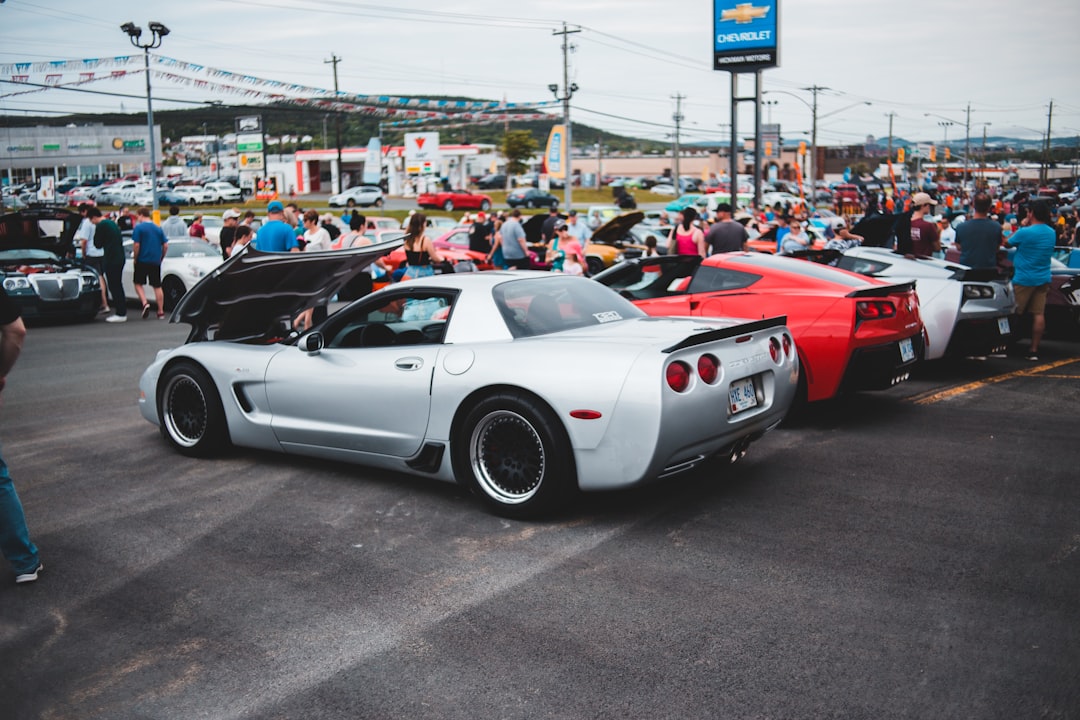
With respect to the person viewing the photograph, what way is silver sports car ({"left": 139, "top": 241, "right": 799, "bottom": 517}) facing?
facing away from the viewer and to the left of the viewer

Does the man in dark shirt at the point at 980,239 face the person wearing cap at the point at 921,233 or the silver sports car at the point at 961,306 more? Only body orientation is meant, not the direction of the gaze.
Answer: the person wearing cap

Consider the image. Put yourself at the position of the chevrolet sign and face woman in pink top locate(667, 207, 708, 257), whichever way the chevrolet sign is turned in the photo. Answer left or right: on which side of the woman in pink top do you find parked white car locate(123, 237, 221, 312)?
right

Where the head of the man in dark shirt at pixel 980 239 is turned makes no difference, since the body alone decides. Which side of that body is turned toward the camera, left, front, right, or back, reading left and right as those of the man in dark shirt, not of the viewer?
back

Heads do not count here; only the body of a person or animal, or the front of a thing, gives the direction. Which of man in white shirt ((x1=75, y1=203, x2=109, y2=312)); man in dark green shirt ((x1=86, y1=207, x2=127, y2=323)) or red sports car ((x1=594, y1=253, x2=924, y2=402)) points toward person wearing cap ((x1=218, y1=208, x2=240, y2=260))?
the red sports car

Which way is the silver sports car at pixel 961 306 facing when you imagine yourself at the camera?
facing away from the viewer and to the left of the viewer

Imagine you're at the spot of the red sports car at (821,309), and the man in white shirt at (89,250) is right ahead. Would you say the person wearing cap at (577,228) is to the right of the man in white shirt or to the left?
right

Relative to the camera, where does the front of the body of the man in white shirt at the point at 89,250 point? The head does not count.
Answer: to the viewer's left

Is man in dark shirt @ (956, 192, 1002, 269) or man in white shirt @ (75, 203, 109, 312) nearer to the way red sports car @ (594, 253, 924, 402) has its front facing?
the man in white shirt

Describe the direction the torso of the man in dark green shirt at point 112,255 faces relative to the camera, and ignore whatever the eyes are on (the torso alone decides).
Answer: to the viewer's left

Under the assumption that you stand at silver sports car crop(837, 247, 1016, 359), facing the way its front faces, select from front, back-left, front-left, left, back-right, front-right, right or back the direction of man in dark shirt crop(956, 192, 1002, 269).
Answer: front-right

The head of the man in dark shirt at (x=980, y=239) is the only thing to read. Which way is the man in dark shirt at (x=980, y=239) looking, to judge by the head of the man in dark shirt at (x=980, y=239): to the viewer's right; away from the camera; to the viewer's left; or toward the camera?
away from the camera

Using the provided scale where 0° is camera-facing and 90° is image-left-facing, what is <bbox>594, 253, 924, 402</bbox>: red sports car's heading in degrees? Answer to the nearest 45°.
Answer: approximately 135°
